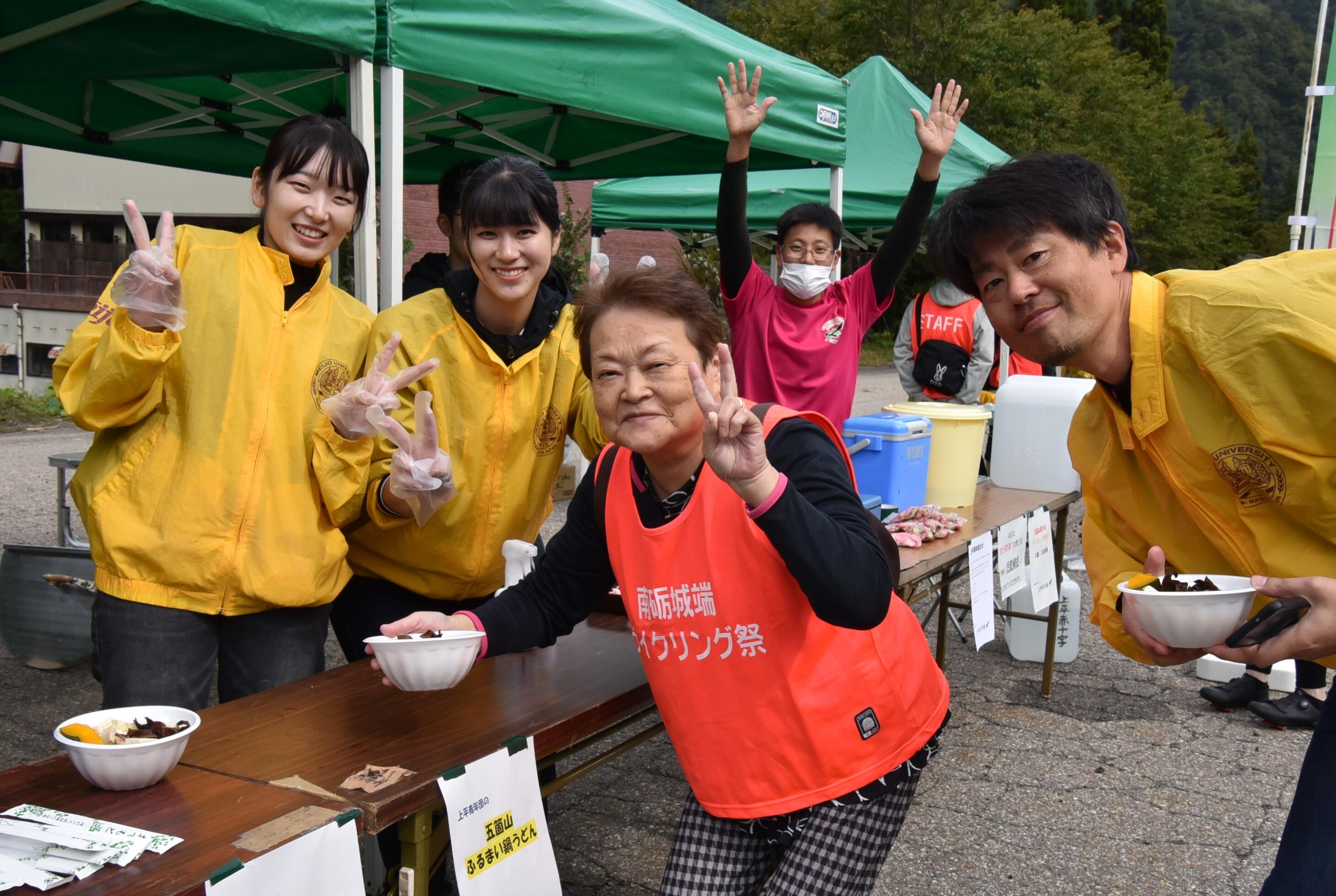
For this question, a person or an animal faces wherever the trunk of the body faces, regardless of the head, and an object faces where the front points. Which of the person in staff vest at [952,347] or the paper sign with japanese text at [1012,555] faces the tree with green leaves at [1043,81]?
the person in staff vest

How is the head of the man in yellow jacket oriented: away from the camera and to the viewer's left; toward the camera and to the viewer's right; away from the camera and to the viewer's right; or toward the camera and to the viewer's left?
toward the camera and to the viewer's left

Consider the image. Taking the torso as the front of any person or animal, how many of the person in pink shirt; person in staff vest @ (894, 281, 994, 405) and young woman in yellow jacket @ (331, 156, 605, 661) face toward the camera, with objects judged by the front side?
2

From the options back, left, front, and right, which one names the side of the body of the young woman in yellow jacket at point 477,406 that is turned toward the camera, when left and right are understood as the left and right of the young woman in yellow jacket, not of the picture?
front

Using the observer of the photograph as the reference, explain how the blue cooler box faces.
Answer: facing the viewer and to the right of the viewer

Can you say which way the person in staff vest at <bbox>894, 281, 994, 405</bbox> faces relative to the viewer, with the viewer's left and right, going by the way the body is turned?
facing away from the viewer

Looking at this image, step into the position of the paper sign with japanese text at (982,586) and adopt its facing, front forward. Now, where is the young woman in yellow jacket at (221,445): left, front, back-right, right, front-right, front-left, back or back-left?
right

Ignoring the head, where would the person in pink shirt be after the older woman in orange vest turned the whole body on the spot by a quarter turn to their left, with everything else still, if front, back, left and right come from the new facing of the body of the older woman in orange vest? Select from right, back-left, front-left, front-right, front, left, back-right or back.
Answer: back-left

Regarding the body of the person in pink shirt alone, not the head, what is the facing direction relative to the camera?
toward the camera

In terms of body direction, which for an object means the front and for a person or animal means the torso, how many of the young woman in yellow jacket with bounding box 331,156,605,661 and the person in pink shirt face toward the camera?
2
